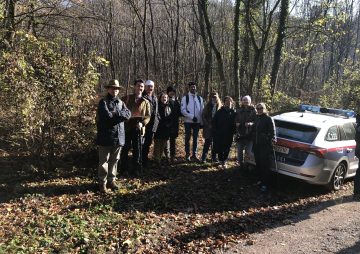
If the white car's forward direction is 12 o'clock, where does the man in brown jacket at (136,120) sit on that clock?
The man in brown jacket is roughly at 7 o'clock from the white car.

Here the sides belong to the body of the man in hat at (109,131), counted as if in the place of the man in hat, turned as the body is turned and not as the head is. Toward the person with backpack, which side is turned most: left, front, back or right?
left

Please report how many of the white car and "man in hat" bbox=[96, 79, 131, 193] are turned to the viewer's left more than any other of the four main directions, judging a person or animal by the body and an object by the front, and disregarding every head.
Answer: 0

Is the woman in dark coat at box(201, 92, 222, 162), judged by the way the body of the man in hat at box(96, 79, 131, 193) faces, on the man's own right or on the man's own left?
on the man's own left

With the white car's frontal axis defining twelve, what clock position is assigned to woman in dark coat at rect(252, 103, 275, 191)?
The woman in dark coat is roughly at 7 o'clock from the white car.

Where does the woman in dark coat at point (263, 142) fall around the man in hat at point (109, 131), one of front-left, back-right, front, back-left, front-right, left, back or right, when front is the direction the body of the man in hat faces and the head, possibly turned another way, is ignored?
front-left

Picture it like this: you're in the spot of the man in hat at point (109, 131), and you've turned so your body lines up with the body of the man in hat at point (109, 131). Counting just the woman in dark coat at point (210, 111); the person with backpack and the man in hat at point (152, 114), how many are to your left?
3

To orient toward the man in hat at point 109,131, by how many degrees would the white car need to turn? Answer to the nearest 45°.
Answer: approximately 180°

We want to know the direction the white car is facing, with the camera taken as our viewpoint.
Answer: facing away from the viewer and to the right of the viewer

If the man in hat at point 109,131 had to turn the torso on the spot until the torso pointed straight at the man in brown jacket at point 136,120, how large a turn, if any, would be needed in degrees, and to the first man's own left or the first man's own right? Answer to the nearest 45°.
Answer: approximately 90° to the first man's own left

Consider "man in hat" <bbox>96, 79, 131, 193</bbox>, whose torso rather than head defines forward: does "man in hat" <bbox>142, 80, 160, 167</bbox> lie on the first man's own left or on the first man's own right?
on the first man's own left

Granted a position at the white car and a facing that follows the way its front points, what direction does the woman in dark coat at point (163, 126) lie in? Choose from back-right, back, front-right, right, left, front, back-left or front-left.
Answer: back-left

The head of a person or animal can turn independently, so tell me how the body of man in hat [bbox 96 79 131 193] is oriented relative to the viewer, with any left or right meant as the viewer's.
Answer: facing the viewer and to the right of the viewer

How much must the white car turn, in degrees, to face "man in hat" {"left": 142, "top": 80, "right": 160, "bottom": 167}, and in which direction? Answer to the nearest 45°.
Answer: approximately 135° to its left

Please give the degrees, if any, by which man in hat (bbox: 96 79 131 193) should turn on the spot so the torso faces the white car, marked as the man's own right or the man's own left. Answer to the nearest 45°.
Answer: approximately 45° to the man's own left
